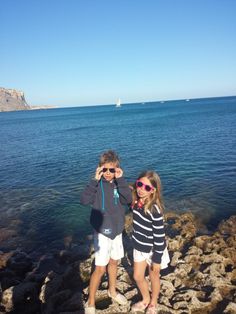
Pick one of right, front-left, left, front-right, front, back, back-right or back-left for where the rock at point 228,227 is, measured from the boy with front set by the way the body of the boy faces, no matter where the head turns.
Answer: back-left

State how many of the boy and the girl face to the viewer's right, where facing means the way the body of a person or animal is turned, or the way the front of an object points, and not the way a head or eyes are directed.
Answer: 0

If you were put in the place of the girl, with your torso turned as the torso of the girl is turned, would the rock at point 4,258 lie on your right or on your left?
on your right

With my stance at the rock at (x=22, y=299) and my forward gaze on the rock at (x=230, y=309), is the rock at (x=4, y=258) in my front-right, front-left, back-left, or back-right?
back-left

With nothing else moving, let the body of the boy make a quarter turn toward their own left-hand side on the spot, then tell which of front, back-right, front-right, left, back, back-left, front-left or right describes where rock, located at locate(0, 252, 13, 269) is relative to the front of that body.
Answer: back-left

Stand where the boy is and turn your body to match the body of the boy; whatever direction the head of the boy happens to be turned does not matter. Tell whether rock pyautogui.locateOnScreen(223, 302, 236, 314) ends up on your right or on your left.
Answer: on your left

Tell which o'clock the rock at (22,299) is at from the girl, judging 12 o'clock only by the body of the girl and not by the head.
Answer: The rock is roughly at 2 o'clock from the girl.

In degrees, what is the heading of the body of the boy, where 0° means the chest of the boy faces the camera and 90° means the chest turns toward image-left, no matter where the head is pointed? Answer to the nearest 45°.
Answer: approximately 0°
